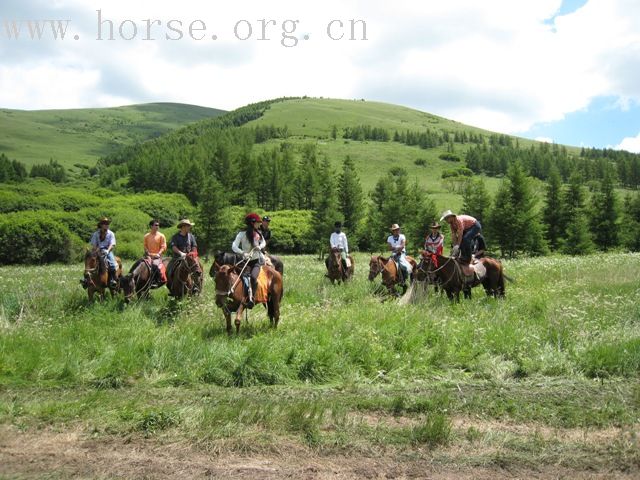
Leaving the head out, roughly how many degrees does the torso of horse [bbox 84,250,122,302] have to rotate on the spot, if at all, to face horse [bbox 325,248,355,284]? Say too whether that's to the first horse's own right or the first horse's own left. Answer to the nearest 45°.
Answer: approximately 135° to the first horse's own left

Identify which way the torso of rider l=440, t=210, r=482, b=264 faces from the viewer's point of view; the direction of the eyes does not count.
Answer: to the viewer's left

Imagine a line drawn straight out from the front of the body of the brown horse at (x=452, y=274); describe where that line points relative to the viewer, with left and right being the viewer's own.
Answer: facing to the left of the viewer

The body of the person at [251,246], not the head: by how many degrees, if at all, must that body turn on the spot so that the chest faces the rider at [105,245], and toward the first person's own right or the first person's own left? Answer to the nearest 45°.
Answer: approximately 135° to the first person's own right

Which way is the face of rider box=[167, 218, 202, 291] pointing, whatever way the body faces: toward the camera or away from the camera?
toward the camera

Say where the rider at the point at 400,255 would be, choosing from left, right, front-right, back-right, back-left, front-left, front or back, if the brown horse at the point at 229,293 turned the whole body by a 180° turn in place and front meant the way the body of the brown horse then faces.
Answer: front

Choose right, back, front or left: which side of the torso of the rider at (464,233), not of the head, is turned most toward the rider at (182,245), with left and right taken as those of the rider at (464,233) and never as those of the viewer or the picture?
front

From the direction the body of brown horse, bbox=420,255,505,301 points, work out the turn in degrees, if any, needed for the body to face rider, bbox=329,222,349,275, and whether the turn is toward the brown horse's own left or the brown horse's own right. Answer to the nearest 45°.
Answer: approximately 45° to the brown horse's own right

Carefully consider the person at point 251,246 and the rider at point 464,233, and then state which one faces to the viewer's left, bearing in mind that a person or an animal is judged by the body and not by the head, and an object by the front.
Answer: the rider

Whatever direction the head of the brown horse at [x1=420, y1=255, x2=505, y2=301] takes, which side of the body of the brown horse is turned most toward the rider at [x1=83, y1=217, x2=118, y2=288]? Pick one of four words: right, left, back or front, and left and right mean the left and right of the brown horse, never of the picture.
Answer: front

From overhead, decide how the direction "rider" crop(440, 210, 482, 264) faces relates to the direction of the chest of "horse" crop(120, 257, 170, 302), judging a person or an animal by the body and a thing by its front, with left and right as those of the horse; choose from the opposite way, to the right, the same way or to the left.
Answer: the same way

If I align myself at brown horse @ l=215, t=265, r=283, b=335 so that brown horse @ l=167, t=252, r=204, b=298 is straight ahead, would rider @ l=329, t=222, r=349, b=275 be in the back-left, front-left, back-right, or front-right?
front-right

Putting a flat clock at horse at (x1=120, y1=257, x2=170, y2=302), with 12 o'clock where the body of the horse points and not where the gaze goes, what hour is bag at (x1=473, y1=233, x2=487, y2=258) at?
The bag is roughly at 8 o'clock from the horse.

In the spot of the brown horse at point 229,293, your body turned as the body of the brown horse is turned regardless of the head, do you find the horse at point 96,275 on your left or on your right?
on your right

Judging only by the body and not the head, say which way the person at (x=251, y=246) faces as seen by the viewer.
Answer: toward the camera
